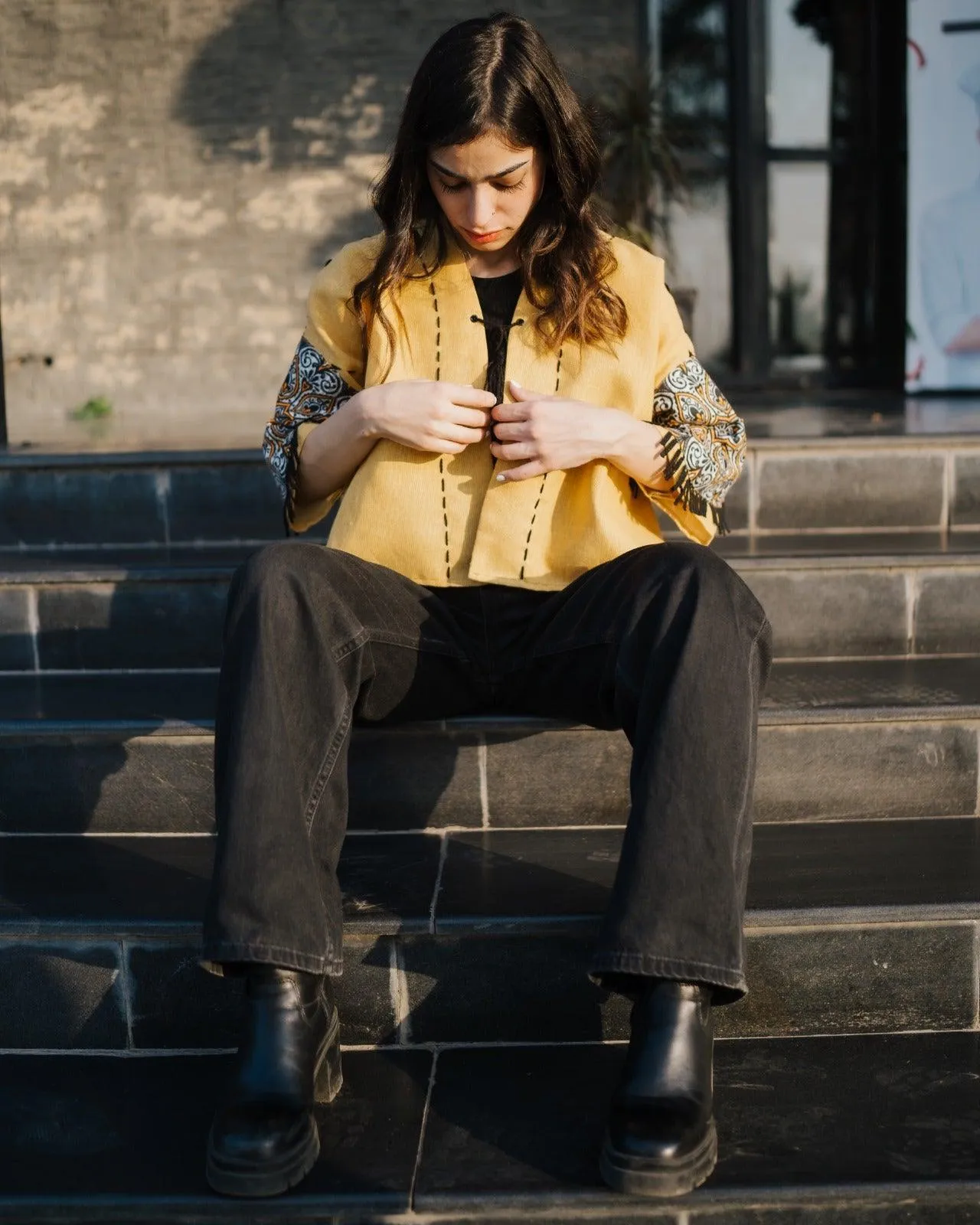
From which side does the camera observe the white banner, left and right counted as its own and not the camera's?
front

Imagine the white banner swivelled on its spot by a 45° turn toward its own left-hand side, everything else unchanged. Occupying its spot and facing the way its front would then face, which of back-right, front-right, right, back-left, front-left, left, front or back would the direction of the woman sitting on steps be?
front-right
